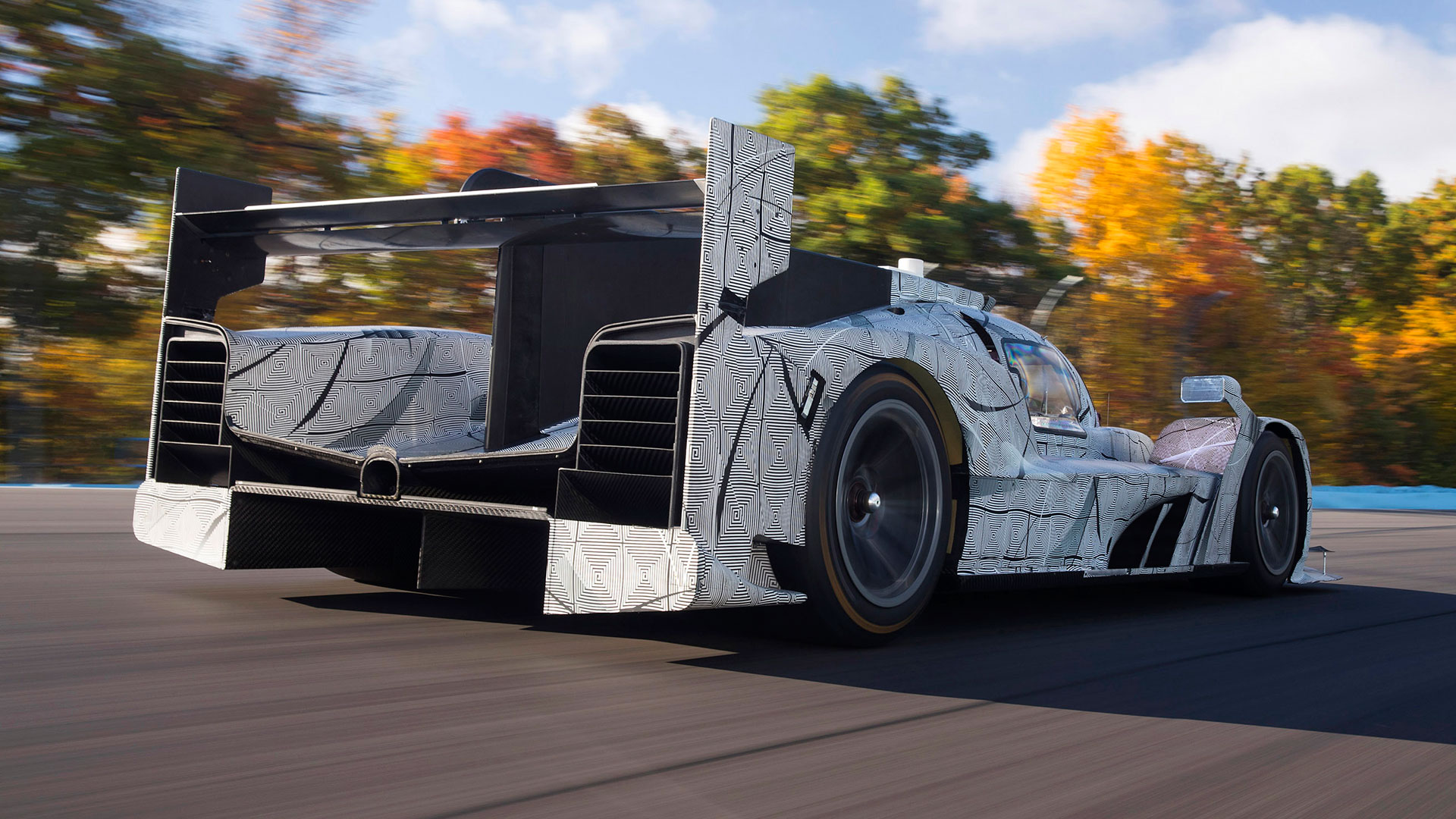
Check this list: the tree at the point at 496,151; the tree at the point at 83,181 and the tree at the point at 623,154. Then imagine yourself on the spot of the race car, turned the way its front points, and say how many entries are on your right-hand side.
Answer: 0

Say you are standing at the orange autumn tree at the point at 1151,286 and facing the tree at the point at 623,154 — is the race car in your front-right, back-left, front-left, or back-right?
front-left

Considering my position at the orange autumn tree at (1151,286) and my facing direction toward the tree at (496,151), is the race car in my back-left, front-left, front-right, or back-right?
front-left

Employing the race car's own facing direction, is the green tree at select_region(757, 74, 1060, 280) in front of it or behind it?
in front

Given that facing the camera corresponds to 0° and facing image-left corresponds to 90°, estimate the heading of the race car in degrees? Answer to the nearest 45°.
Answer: approximately 225°

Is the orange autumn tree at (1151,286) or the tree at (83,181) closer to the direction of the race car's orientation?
the orange autumn tree

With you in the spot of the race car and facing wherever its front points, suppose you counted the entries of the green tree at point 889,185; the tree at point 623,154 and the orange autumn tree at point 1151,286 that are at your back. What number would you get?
0

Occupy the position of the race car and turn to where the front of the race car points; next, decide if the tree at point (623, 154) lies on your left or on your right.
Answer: on your left

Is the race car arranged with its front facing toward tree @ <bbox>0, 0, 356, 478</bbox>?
no

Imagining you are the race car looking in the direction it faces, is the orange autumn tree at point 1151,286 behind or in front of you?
in front

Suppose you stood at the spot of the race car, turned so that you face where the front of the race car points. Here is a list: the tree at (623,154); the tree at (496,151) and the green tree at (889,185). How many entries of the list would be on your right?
0

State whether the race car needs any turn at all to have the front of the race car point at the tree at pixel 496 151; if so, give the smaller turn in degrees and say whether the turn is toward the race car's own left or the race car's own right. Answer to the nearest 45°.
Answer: approximately 45° to the race car's own left
